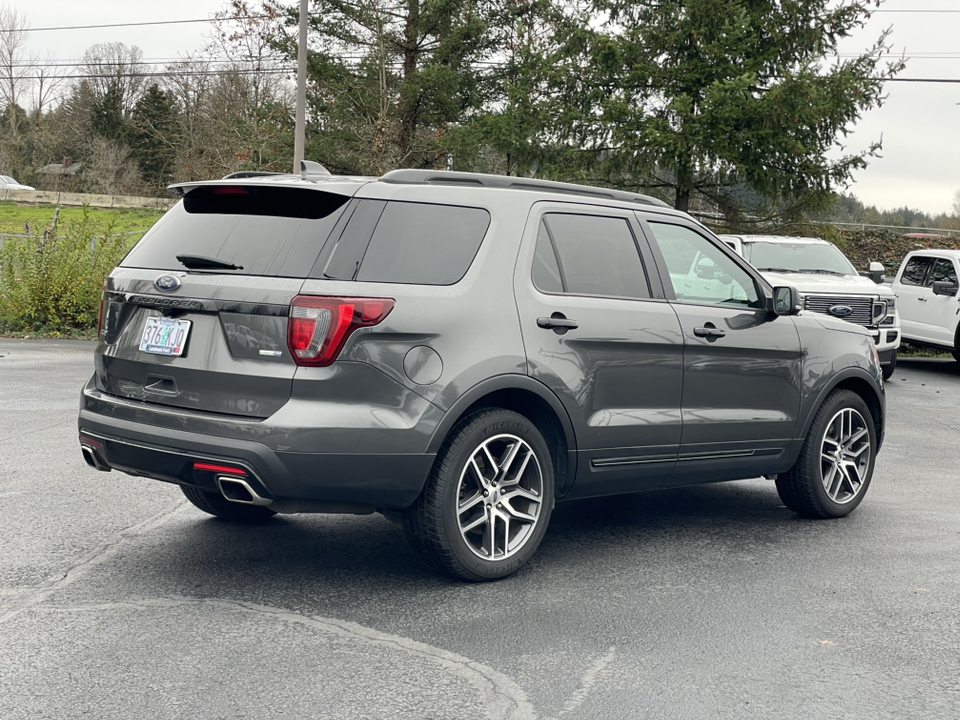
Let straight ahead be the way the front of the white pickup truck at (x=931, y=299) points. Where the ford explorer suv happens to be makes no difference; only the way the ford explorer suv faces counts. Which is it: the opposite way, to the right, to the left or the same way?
to the left

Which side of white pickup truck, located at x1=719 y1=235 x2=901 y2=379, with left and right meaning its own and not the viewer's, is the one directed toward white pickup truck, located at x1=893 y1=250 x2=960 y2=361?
left

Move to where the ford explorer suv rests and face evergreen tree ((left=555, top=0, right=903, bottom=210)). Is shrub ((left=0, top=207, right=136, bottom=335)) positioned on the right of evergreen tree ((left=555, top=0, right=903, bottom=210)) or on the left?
left

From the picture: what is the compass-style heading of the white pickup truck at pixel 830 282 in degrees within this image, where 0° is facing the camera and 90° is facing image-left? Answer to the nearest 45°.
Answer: approximately 315°

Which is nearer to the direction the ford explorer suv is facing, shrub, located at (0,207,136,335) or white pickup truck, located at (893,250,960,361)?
the white pickup truck

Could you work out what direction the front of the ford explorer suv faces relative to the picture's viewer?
facing away from the viewer and to the right of the viewer

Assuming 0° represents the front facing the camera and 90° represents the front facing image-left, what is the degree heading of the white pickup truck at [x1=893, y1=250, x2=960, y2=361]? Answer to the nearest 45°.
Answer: approximately 315°

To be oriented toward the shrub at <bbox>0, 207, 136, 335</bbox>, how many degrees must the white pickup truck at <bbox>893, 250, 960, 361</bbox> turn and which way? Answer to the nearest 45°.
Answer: approximately 135° to its right
